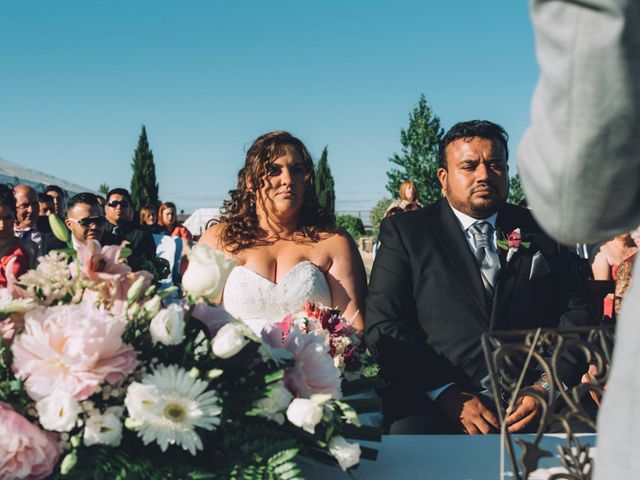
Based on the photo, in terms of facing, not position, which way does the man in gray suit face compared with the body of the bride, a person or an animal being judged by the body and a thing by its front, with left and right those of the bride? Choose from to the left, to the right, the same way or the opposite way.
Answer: the opposite way

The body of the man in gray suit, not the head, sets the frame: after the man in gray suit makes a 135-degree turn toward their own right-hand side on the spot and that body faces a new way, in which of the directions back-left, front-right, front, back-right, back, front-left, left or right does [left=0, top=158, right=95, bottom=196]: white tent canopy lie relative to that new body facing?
back

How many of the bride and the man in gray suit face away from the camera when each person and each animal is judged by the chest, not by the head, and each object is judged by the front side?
1

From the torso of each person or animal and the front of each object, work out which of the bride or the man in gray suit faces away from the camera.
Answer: the man in gray suit

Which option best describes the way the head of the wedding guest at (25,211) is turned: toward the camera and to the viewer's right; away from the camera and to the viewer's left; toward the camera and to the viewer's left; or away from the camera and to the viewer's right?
toward the camera and to the viewer's right

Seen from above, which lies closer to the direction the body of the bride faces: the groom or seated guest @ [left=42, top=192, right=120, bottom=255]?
the groom

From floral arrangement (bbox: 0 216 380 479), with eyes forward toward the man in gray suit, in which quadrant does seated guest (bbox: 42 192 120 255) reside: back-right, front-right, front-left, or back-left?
back-left

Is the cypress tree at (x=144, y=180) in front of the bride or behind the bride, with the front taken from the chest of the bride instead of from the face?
behind

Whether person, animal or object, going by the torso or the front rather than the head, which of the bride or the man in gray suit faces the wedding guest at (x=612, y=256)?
the man in gray suit

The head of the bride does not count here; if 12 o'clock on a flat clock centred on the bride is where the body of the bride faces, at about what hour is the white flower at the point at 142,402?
The white flower is roughly at 12 o'clock from the bride.

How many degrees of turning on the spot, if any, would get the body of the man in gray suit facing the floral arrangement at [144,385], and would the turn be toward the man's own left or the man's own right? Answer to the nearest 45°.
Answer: approximately 45° to the man's own left

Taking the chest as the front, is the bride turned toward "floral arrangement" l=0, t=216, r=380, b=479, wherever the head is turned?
yes

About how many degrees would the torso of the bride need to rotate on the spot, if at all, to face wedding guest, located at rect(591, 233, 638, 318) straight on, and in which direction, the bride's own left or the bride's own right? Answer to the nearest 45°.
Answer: approximately 135° to the bride's own left

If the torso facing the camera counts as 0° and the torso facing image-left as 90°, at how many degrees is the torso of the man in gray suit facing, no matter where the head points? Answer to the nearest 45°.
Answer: approximately 180°

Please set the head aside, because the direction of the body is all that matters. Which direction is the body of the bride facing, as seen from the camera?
toward the camera
